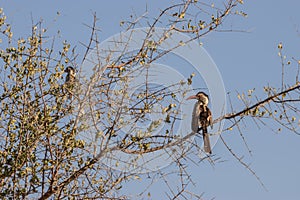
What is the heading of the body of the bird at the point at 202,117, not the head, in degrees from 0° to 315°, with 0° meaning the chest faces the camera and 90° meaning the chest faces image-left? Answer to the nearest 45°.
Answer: approximately 90°

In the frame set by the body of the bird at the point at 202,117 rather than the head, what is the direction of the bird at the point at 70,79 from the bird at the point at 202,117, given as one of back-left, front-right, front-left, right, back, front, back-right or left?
front-left
